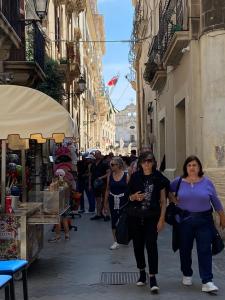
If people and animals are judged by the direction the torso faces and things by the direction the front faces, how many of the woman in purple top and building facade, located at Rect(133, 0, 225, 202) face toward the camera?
1

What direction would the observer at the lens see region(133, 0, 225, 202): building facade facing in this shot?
facing to the left of the viewer

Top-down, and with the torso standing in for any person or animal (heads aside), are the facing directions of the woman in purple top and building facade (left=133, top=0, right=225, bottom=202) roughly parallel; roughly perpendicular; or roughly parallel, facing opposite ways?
roughly perpendicular

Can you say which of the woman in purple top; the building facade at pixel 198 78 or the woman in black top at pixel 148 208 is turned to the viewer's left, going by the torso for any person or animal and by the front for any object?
the building facade

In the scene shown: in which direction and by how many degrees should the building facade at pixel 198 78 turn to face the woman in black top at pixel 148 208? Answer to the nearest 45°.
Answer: approximately 90° to its left

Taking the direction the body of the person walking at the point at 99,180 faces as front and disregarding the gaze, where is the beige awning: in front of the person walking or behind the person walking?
in front

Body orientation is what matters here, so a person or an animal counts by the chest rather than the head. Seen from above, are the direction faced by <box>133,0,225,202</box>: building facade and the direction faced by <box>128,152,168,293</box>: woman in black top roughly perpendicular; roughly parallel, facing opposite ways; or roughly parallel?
roughly perpendicular

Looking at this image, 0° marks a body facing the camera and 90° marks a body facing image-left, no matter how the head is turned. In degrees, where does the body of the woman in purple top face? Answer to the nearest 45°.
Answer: approximately 0°

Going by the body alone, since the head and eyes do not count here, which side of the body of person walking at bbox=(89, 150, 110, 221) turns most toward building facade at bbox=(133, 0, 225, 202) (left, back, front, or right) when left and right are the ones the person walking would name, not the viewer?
left

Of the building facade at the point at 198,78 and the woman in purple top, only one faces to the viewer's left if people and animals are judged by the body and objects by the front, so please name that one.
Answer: the building facade

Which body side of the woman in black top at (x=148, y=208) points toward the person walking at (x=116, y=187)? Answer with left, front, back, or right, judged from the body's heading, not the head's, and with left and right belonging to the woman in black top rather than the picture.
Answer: back

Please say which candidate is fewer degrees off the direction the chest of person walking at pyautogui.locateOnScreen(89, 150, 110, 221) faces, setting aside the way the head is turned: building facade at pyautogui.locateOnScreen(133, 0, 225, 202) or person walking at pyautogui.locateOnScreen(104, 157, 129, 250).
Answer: the person walking

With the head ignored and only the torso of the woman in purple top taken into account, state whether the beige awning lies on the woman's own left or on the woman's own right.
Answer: on the woman's own right

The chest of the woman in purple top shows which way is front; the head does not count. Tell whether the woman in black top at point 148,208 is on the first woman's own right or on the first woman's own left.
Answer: on the first woman's own right
